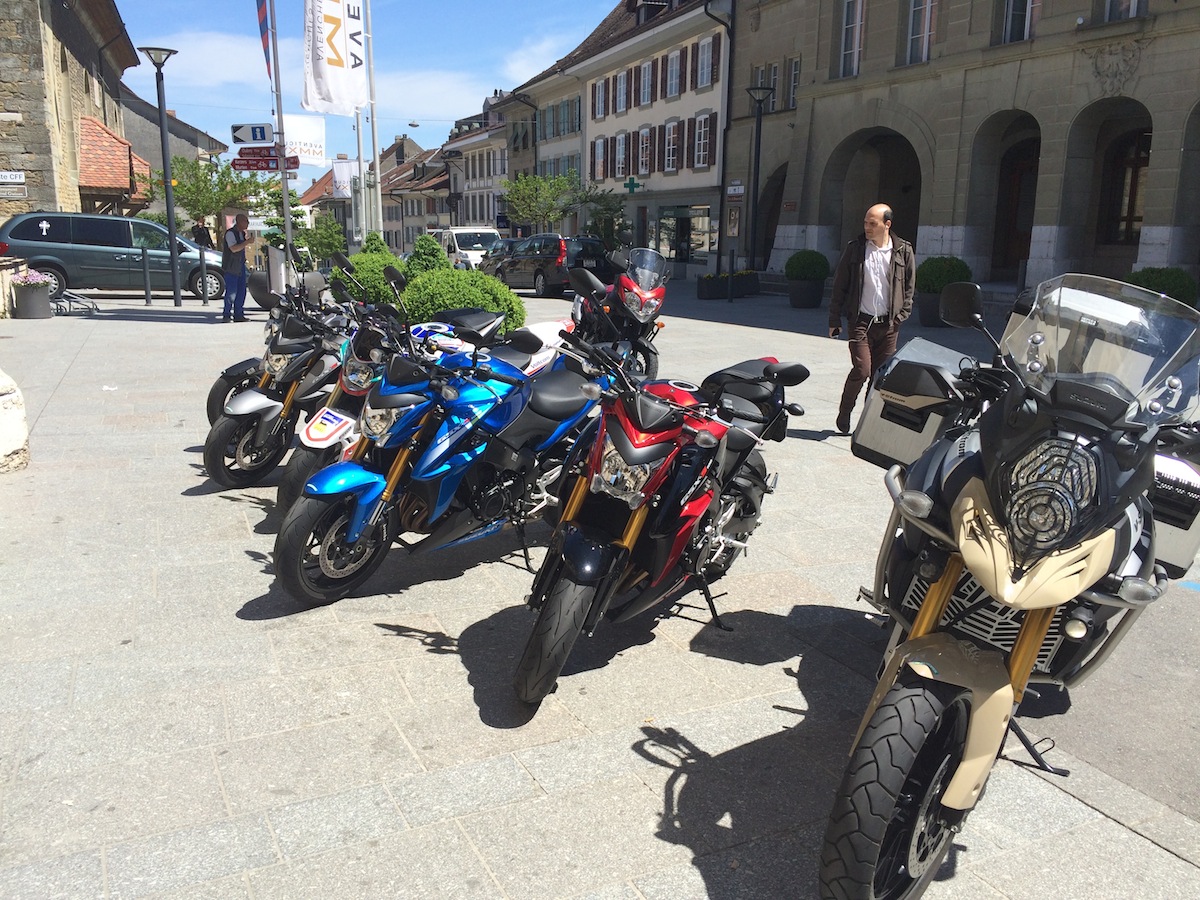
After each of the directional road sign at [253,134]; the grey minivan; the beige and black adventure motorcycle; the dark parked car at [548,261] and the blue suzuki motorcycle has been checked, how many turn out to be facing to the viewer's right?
1

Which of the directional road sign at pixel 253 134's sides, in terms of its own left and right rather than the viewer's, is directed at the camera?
front

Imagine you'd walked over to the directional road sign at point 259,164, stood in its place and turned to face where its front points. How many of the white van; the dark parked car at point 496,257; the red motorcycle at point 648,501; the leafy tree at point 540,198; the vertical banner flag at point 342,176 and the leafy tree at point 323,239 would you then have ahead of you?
1

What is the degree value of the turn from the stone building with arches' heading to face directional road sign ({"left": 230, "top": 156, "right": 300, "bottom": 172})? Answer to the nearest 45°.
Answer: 0° — it already faces it

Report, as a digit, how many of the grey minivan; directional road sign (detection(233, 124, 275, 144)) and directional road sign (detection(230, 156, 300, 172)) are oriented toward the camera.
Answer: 2

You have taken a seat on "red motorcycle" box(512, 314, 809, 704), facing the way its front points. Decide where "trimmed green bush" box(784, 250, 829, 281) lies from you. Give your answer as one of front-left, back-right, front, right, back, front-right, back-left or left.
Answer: back-right

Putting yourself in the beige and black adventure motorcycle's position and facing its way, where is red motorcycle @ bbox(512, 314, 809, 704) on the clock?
The red motorcycle is roughly at 4 o'clock from the beige and black adventure motorcycle.

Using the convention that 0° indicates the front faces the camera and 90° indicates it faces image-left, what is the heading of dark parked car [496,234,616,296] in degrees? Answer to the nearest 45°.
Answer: approximately 135°

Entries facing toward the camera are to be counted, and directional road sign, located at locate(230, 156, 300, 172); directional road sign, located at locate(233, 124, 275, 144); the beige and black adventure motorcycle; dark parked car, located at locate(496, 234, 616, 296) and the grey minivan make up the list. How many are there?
3

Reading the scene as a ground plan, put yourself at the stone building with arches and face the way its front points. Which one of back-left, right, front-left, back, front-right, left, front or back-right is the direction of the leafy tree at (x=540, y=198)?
right

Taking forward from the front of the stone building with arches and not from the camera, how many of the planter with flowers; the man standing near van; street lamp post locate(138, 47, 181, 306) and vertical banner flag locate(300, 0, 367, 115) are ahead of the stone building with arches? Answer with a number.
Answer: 4

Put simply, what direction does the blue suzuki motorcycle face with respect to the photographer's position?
facing the viewer and to the left of the viewer

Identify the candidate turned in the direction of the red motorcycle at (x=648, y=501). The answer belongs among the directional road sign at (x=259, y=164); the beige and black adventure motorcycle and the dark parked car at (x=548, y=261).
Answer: the directional road sign

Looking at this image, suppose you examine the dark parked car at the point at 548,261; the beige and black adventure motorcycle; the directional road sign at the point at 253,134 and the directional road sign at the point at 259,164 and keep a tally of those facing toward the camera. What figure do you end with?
3

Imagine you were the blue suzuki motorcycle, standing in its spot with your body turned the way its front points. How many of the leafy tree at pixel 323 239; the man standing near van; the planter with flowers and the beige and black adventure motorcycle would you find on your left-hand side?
1

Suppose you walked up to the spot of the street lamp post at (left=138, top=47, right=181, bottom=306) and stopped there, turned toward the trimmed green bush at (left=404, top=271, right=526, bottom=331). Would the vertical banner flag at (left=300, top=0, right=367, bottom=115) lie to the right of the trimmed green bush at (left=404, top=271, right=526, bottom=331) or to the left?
left

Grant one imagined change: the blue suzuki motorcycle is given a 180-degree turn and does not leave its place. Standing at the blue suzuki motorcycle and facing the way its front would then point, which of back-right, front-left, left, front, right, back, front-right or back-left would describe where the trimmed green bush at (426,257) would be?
front-left

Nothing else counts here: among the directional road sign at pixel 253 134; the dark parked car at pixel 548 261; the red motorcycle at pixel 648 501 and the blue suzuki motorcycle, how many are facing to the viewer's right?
0

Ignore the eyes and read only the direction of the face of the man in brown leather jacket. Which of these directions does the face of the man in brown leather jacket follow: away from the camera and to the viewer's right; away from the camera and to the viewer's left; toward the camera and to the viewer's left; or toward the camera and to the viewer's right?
toward the camera and to the viewer's left

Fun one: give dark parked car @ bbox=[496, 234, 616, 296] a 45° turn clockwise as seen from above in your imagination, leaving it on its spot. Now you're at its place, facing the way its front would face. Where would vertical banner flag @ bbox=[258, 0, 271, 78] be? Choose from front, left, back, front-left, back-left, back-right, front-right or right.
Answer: back-left

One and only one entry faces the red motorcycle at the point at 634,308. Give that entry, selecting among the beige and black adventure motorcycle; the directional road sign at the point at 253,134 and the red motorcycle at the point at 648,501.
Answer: the directional road sign

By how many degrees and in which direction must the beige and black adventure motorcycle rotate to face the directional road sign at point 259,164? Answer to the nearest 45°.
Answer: approximately 135° to its right
